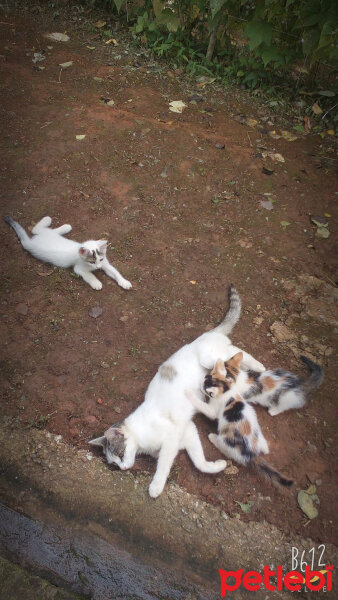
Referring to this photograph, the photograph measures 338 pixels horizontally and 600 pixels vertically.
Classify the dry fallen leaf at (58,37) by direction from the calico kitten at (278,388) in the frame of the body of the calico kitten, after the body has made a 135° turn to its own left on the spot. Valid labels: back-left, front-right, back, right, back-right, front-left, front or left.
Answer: back

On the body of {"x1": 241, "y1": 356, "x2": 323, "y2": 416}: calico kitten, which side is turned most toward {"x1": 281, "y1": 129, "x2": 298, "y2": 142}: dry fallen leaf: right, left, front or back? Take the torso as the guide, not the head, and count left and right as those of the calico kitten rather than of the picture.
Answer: right

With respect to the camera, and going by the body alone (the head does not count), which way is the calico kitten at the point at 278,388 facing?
to the viewer's left

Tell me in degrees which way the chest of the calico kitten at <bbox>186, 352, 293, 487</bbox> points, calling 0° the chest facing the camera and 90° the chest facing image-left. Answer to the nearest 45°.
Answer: approximately 135°

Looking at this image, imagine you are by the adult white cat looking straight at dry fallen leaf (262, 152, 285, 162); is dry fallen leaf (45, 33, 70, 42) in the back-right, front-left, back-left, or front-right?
front-left

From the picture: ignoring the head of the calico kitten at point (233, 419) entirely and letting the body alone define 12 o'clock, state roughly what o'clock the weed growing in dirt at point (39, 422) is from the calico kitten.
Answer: The weed growing in dirt is roughly at 10 o'clock from the calico kitten.

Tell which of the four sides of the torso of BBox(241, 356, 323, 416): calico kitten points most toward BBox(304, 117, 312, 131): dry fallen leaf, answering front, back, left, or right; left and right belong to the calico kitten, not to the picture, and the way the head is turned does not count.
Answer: right
